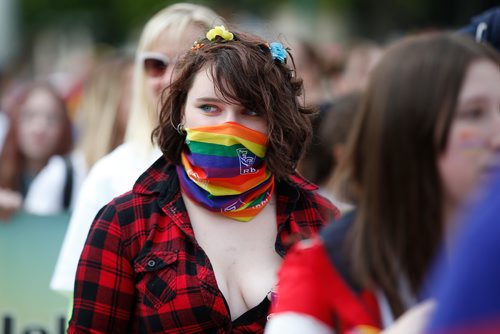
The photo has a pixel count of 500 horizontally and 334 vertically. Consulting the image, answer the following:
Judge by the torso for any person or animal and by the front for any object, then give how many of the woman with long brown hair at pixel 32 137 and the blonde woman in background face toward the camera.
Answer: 2

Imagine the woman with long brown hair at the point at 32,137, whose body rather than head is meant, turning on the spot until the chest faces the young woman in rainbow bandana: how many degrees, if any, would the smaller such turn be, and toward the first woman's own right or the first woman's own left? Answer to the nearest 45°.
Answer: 0° — they already face them

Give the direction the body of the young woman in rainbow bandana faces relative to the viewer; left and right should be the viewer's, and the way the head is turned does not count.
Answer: facing the viewer and to the right of the viewer

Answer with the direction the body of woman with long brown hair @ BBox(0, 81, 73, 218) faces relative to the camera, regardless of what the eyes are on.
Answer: toward the camera
